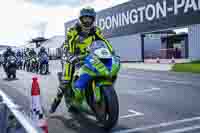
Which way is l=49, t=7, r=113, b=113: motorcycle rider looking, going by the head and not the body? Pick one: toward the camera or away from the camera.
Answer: toward the camera

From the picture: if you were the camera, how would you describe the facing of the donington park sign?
facing the viewer and to the left of the viewer

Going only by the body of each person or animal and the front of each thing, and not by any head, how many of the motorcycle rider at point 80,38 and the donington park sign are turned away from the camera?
0

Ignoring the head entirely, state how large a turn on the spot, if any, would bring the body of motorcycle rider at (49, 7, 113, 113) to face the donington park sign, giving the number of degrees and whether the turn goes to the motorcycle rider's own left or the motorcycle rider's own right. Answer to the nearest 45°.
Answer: approximately 135° to the motorcycle rider's own left

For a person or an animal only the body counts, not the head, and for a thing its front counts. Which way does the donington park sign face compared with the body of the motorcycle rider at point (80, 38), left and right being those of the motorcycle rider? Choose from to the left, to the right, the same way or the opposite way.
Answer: to the right

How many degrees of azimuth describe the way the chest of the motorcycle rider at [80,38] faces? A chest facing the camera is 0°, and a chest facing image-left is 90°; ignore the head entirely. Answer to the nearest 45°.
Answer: approximately 315°

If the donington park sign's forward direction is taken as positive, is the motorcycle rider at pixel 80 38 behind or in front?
in front
